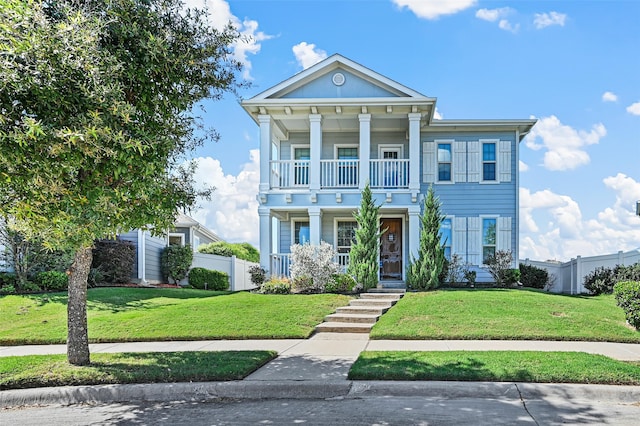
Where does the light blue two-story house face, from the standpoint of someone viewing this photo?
facing the viewer

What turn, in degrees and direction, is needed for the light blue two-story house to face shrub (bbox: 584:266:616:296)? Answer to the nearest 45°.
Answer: approximately 90° to its left

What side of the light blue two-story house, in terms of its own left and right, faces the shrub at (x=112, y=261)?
right

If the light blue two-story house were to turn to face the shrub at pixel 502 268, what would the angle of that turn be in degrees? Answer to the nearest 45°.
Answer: approximately 90° to its left

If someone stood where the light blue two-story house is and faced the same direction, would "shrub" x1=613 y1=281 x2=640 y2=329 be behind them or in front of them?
in front

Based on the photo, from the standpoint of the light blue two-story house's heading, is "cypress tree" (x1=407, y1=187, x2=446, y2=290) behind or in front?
in front

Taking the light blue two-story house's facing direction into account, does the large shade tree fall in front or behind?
in front

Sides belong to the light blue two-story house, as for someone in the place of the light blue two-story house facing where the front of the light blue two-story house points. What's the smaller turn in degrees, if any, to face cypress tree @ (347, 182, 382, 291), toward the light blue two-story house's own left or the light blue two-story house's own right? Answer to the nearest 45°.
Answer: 0° — it already faces it

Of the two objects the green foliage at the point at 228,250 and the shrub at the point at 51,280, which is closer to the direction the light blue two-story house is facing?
the shrub

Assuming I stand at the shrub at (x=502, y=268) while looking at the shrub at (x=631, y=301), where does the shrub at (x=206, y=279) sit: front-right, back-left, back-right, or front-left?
back-right

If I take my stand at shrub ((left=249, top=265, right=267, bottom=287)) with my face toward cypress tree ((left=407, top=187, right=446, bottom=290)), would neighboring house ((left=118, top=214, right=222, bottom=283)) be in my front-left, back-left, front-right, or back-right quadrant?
back-left
